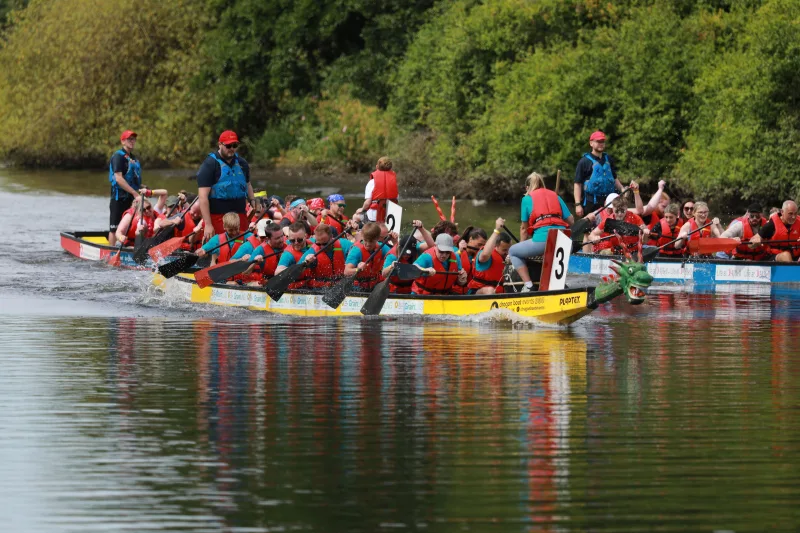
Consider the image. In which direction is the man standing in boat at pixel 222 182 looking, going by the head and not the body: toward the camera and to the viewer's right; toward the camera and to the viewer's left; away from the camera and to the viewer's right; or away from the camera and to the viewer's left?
toward the camera and to the viewer's right

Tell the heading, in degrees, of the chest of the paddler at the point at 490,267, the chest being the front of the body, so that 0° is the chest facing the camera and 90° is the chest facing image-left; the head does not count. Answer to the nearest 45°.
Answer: approximately 315°

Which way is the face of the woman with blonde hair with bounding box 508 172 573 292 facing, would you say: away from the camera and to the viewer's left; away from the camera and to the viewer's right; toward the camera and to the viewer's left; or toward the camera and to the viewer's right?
away from the camera and to the viewer's left

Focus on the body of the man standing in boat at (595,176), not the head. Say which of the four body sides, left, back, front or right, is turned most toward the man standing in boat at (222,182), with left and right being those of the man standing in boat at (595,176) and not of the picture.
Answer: right

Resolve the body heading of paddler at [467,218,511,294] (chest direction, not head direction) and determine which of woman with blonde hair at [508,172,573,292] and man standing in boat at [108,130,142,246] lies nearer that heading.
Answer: the woman with blonde hair

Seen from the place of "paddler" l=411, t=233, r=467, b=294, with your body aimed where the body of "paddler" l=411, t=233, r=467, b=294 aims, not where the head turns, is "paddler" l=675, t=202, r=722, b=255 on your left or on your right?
on your left

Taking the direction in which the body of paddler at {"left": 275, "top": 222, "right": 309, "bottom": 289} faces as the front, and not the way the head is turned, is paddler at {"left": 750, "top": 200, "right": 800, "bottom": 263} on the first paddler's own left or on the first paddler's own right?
on the first paddler's own left

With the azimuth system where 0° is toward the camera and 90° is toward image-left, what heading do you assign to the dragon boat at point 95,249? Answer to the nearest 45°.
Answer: approximately 315°

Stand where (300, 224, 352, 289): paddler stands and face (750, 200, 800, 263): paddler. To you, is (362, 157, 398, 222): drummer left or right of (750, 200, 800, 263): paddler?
left

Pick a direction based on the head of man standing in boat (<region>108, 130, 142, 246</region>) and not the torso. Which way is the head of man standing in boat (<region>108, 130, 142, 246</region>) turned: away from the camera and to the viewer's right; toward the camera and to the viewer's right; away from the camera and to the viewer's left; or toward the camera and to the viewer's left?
toward the camera and to the viewer's right
